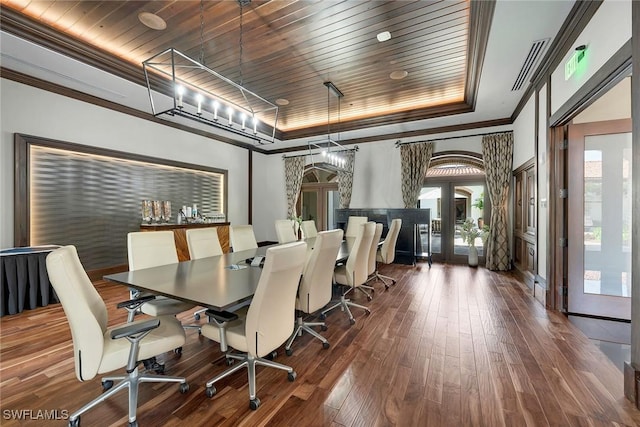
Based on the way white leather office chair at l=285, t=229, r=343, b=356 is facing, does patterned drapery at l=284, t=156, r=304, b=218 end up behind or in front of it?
in front

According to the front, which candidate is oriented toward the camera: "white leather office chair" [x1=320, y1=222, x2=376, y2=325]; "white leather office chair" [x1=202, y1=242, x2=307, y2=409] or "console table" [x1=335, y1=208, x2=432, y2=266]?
the console table

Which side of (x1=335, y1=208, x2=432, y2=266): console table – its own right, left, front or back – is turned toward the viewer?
front

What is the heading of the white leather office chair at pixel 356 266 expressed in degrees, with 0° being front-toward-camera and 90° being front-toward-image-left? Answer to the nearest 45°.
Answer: approximately 135°

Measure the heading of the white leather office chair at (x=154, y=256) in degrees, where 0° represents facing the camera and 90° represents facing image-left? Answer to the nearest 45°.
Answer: approximately 315°

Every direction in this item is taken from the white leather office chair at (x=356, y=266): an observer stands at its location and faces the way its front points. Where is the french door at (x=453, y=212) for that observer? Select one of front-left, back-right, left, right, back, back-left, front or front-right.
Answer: right

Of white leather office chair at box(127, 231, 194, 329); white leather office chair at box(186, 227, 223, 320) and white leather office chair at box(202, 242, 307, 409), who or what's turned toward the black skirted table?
white leather office chair at box(202, 242, 307, 409)

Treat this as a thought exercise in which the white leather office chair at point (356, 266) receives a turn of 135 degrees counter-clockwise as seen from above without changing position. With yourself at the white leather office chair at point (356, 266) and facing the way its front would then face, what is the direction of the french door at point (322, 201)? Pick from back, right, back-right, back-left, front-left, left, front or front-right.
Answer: back

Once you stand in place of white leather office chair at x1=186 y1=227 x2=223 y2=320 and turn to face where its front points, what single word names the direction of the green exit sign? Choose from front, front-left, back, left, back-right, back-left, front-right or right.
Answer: front

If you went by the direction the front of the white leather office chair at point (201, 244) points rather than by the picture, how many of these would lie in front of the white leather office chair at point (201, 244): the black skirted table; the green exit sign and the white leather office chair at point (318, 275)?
2

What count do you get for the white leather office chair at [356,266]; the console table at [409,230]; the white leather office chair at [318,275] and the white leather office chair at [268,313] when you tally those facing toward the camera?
1

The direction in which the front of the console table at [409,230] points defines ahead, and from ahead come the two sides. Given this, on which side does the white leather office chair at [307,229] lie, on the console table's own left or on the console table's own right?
on the console table's own right

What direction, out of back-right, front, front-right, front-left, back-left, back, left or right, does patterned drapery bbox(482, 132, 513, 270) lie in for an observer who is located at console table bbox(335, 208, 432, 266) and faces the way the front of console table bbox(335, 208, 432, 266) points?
left

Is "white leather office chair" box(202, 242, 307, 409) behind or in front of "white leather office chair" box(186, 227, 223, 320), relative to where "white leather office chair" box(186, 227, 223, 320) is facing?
in front

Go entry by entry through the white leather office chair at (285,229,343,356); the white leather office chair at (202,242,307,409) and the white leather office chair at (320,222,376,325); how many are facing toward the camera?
0

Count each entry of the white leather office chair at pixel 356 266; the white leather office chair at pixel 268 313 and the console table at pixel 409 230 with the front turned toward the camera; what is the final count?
1

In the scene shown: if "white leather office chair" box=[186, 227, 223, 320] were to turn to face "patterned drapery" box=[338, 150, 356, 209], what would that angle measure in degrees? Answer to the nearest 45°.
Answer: approximately 90° to its left

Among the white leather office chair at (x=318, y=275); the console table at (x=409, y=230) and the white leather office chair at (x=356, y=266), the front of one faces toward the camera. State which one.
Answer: the console table
